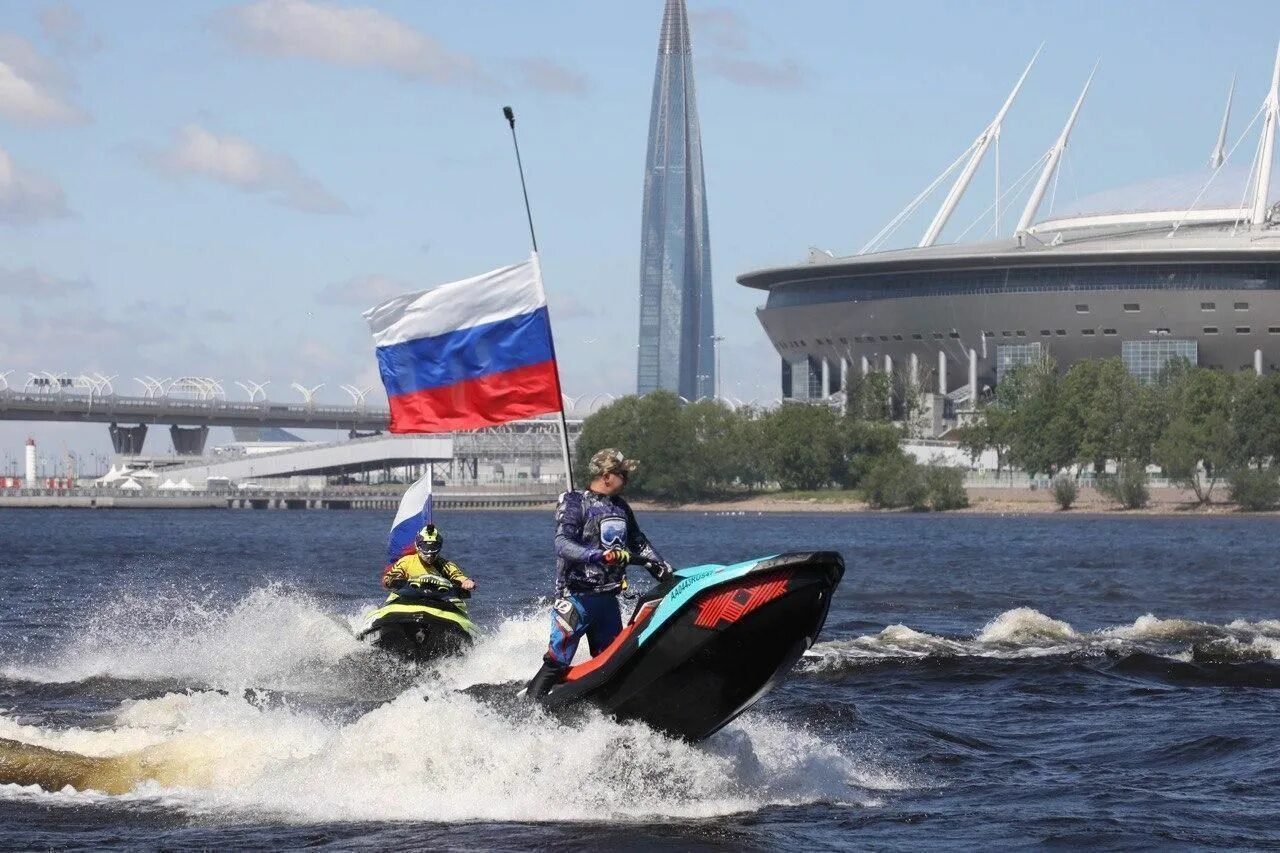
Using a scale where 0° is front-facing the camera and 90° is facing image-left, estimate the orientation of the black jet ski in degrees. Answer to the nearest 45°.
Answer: approximately 315°

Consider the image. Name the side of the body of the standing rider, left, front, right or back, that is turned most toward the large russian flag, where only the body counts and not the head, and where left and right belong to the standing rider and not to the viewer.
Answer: back

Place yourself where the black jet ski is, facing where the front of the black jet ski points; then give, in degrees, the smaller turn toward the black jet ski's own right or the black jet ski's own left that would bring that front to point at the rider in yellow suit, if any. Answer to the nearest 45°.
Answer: approximately 180°

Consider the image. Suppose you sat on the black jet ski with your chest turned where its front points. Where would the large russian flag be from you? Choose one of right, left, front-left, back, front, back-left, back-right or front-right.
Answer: back

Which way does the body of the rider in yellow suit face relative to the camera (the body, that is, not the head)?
toward the camera

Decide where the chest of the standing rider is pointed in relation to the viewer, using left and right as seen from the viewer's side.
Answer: facing the viewer and to the right of the viewer

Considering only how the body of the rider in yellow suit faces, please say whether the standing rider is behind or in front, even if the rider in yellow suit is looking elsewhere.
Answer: in front
